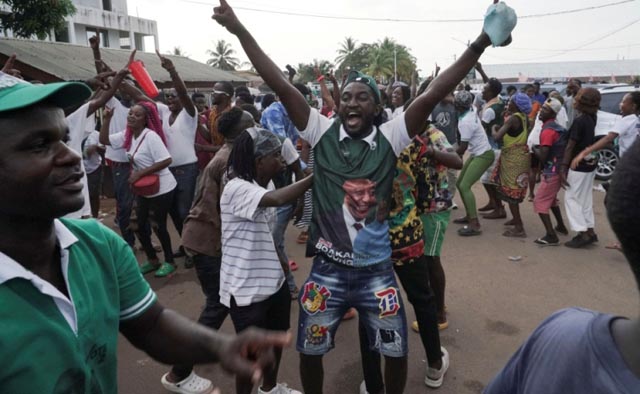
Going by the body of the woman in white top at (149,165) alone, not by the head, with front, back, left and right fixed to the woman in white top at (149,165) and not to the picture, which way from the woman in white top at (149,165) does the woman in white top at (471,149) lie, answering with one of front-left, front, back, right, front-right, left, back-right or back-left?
back-left

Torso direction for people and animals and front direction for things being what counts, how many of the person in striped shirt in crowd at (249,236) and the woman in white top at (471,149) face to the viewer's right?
1

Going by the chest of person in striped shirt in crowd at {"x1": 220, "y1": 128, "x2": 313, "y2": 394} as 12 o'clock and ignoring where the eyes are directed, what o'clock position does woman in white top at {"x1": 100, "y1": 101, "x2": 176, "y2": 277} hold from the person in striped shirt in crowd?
The woman in white top is roughly at 8 o'clock from the person in striped shirt in crowd.

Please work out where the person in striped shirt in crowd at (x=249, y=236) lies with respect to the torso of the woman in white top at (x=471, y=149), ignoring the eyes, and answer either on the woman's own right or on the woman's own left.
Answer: on the woman's own left

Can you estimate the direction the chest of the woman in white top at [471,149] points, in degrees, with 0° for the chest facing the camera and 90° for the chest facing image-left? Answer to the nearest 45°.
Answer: approximately 90°

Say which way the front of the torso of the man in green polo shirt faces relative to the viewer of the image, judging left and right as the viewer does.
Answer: facing the viewer and to the right of the viewer

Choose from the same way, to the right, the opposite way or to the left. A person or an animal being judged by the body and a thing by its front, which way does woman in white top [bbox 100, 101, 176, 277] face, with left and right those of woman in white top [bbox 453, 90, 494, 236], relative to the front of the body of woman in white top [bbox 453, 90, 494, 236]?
to the left

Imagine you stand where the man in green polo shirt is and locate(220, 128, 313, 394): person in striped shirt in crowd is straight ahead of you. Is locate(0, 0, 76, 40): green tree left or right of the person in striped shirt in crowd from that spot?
left

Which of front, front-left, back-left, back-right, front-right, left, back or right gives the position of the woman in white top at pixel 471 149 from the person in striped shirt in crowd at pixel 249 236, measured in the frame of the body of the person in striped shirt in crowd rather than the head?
front-left

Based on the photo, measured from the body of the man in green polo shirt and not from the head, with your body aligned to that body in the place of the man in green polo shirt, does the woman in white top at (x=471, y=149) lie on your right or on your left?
on your left

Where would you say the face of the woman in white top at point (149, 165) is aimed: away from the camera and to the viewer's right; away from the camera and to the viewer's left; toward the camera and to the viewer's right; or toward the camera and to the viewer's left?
toward the camera and to the viewer's left

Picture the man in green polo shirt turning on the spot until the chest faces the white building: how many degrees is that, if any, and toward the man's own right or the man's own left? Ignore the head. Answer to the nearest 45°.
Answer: approximately 135° to the man's own left

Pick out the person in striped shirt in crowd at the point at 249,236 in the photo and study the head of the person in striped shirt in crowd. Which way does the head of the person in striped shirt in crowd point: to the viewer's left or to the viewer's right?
to the viewer's right

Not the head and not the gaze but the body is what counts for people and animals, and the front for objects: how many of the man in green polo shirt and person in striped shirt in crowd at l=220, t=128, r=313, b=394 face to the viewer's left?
0

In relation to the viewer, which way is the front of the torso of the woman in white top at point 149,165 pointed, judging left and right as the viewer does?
facing the viewer and to the left of the viewer

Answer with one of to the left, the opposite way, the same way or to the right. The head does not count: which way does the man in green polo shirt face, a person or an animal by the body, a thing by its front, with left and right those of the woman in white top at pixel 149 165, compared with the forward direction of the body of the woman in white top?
to the left
